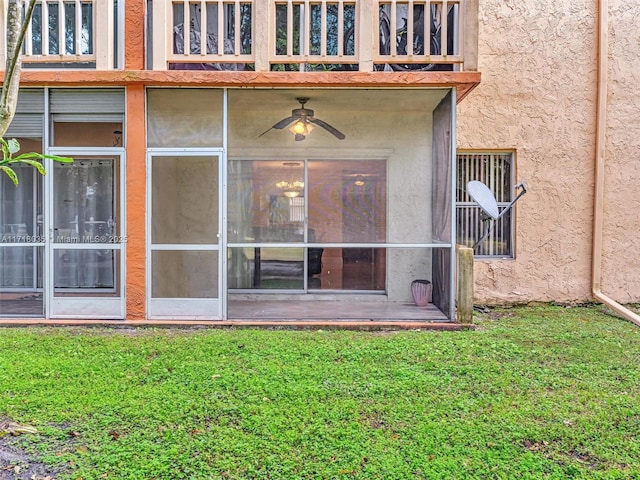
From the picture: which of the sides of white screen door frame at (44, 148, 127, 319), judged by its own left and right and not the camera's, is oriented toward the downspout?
left

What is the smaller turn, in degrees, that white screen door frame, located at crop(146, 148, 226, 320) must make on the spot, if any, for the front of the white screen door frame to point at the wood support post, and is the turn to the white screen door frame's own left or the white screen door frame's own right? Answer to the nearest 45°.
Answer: approximately 90° to the white screen door frame's own left

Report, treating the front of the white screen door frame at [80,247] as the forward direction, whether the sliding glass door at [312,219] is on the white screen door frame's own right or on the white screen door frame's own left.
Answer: on the white screen door frame's own left

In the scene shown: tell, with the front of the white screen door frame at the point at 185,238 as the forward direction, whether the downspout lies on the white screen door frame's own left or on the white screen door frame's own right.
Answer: on the white screen door frame's own left

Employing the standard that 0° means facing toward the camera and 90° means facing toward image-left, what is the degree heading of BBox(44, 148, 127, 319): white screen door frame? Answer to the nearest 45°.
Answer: approximately 0°

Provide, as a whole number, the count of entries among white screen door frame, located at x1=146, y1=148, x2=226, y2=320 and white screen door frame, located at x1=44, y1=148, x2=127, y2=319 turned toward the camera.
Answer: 2

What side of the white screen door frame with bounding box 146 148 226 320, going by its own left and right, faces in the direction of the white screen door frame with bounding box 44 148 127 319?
right

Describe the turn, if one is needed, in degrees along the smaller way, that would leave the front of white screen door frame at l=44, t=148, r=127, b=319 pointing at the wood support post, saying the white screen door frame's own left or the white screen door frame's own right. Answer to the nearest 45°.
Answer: approximately 45° to the white screen door frame's own left
